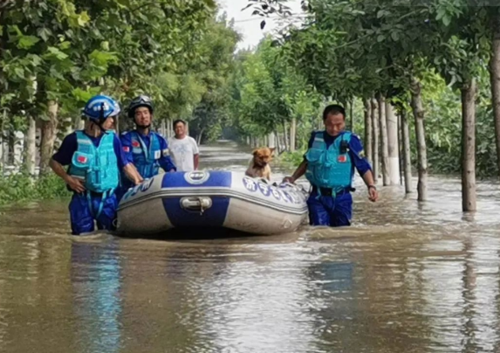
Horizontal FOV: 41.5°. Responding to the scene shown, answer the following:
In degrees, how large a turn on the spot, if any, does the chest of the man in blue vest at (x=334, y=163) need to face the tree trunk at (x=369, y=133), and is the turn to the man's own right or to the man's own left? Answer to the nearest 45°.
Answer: approximately 180°

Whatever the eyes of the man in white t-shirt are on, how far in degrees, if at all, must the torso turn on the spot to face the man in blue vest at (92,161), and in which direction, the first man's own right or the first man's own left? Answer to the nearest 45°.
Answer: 0° — they already face them

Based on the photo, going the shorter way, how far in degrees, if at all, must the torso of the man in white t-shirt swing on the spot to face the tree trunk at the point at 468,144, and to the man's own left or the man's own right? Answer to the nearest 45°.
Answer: approximately 90° to the man's own left

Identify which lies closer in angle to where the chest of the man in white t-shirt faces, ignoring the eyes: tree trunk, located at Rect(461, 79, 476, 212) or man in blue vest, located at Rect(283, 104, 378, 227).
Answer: the man in blue vest

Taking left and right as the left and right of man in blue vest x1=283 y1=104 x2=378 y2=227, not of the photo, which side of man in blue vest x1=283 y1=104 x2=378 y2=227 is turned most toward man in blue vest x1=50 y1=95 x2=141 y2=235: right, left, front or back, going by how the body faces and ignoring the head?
right

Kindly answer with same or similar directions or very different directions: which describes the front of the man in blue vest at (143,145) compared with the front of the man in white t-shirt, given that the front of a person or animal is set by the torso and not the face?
same or similar directions

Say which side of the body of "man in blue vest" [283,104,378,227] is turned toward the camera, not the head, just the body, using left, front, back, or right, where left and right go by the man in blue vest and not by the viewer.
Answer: front

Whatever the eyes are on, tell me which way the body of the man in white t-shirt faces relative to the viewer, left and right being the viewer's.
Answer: facing the viewer
